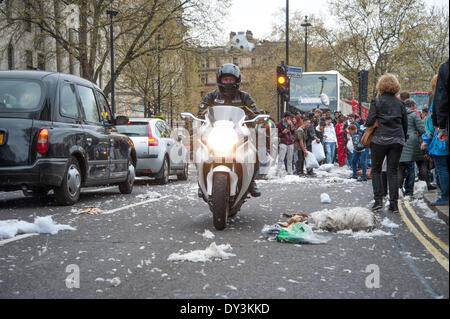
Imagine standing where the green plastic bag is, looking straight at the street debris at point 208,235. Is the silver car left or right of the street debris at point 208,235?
right

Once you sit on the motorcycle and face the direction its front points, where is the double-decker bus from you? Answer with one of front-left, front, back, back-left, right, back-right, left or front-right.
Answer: back

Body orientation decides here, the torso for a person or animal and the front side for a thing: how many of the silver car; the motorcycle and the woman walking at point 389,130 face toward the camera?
1

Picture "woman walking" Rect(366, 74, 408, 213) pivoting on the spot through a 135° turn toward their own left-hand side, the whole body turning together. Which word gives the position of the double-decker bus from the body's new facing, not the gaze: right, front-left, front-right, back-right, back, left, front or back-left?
back-right

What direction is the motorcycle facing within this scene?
toward the camera

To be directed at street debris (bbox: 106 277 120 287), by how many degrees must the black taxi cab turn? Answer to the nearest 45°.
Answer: approximately 135° to its right

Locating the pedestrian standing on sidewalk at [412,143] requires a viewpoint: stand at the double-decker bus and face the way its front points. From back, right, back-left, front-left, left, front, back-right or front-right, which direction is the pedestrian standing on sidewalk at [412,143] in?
front-left

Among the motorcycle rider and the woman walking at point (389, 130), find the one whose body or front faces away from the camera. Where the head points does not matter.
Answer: the woman walking

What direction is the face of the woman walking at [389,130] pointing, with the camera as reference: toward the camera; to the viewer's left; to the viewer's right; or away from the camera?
away from the camera

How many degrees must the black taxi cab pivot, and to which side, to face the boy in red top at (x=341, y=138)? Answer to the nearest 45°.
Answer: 0° — it already faces them

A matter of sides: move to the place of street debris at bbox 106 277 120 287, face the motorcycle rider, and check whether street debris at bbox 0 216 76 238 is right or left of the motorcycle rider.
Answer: left

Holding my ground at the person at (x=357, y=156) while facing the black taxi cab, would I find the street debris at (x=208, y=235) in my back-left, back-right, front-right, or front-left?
front-left

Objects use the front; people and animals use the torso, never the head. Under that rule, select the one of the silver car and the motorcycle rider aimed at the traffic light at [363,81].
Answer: the silver car
